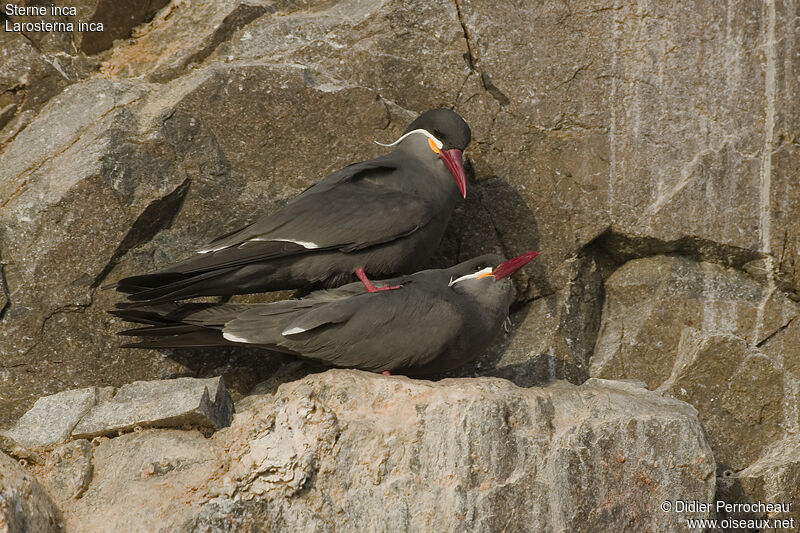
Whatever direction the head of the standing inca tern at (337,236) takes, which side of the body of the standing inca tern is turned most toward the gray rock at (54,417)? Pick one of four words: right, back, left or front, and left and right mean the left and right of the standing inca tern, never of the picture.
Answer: back

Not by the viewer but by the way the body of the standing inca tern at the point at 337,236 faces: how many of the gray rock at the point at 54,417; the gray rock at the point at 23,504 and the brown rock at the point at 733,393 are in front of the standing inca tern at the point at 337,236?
1

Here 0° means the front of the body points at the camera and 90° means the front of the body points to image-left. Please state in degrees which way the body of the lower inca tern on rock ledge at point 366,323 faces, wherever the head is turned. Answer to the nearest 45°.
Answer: approximately 270°

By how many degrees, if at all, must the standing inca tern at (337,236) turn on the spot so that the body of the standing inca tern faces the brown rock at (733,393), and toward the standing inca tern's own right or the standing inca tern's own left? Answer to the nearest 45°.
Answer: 0° — it already faces it

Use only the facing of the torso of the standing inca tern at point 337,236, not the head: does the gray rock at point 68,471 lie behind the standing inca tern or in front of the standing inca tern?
behind

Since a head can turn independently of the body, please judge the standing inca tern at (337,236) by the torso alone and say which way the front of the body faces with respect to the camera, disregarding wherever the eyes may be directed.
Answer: to the viewer's right

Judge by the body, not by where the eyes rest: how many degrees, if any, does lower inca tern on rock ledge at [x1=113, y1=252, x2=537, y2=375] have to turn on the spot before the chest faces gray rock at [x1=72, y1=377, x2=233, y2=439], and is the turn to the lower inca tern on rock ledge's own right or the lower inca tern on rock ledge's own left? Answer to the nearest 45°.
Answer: approximately 180°

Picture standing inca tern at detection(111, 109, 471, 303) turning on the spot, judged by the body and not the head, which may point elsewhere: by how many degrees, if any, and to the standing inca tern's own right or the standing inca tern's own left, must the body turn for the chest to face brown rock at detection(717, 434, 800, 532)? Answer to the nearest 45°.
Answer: approximately 45° to the standing inca tern's own right
